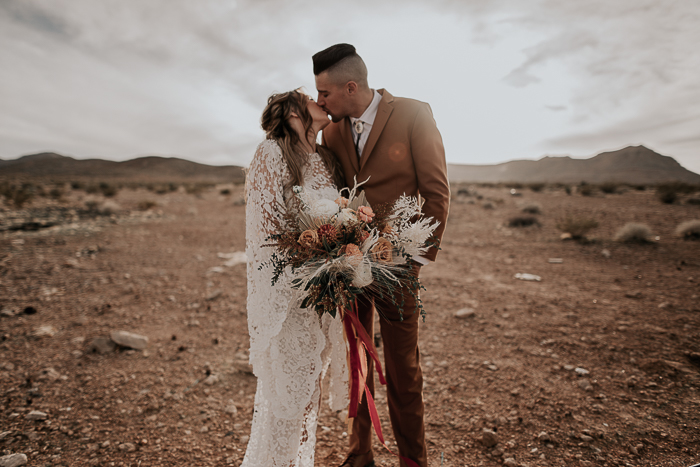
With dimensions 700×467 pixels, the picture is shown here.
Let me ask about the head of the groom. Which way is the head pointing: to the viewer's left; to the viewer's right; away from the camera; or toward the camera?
to the viewer's left

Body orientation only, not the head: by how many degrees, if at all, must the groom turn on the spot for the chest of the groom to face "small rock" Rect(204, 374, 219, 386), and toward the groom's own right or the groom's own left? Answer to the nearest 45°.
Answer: approximately 90° to the groom's own right

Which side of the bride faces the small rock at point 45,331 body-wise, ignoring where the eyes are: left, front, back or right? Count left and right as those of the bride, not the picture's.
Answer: back

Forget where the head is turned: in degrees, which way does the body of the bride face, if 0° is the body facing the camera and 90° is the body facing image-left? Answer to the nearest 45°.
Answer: approximately 315°

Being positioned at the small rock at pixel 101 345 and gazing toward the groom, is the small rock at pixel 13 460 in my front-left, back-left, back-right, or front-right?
front-right

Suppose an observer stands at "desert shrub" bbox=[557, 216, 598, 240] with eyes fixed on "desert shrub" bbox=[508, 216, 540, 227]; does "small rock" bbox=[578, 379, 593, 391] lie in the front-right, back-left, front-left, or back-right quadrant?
back-left

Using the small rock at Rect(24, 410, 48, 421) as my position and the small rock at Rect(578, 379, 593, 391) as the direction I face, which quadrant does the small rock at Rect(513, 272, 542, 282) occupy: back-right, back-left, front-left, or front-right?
front-left

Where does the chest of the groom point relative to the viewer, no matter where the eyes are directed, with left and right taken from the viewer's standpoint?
facing the viewer and to the left of the viewer

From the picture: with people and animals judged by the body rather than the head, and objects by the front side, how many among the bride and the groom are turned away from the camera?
0

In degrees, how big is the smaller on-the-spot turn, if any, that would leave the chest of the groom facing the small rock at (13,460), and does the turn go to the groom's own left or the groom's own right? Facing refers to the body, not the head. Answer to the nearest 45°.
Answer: approximately 45° to the groom's own right

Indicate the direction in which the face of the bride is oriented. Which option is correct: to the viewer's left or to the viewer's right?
to the viewer's right

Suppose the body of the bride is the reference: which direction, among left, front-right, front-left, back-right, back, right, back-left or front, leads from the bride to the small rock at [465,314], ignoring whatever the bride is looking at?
left

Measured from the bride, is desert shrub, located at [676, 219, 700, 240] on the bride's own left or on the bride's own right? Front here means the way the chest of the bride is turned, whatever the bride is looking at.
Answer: on the bride's own left

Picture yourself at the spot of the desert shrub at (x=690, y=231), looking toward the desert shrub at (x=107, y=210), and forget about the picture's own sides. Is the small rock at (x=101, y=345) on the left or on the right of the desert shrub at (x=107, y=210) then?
left

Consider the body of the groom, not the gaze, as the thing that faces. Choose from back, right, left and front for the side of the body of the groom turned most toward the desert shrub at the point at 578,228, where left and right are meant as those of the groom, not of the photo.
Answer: back
